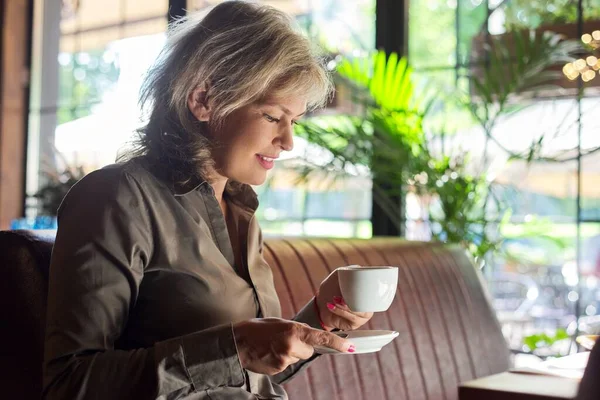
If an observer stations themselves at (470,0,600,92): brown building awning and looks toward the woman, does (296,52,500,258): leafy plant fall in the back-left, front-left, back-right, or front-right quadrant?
front-right

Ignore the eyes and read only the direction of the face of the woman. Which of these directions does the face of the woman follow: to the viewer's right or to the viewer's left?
to the viewer's right

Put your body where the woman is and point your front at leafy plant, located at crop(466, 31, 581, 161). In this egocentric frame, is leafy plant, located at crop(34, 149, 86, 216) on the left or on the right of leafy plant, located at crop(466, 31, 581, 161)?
left

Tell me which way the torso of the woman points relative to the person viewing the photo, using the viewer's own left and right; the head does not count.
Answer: facing the viewer and to the right of the viewer

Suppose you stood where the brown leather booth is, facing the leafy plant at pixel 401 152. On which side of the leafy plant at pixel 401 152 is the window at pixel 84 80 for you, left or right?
left
